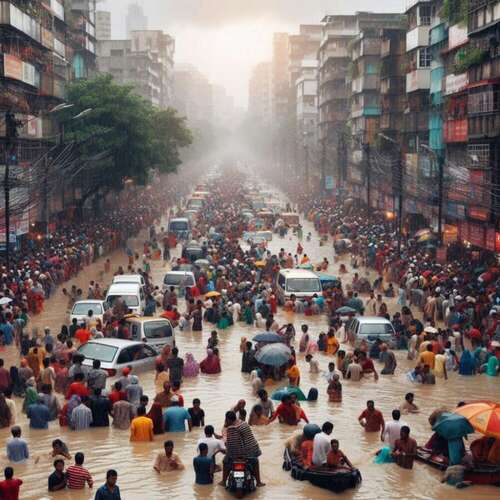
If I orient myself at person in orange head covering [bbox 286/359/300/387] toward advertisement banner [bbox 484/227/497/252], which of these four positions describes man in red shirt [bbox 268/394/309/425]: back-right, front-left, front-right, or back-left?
back-right

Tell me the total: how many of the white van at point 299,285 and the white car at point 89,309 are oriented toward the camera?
2

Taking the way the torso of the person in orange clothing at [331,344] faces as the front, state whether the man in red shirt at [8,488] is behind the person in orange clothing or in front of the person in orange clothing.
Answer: behind

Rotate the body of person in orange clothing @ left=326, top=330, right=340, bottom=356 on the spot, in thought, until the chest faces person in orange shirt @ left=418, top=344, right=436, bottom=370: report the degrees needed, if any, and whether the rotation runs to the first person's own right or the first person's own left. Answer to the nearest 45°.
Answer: approximately 135° to the first person's own right

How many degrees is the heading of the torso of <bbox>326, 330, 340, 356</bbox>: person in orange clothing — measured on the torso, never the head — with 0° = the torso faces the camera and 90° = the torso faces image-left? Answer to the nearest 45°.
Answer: approximately 180°

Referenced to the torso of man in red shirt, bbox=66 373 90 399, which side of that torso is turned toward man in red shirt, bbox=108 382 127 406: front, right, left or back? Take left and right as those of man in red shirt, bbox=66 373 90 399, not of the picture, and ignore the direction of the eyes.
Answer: right

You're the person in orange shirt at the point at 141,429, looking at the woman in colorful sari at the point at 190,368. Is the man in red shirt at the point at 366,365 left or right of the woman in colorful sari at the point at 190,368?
right

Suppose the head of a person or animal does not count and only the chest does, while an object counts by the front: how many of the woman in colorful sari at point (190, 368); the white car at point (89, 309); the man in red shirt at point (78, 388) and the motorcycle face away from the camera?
3

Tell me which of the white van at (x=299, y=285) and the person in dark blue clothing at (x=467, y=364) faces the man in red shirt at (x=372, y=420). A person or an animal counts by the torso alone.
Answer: the white van

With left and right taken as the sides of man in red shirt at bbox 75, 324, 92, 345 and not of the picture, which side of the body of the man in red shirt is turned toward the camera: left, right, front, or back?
back

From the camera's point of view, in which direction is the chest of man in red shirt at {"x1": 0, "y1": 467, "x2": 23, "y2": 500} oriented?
away from the camera

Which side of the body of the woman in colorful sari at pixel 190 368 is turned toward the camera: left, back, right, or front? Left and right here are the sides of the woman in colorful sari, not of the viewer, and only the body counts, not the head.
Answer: back
